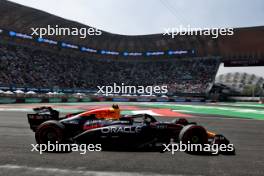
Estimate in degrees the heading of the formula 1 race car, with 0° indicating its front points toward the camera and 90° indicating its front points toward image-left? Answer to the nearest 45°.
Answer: approximately 270°
